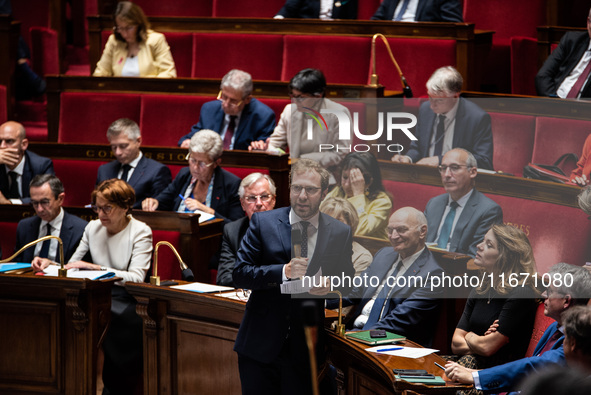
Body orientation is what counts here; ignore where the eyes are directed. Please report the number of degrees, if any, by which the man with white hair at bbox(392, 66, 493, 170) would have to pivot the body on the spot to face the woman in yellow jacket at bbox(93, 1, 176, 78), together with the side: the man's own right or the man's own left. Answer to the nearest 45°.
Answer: approximately 90° to the man's own right

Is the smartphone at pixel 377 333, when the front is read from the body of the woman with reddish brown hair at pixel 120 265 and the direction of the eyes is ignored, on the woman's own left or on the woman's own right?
on the woman's own left

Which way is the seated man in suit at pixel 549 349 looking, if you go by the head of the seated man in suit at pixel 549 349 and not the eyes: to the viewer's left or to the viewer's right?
to the viewer's left

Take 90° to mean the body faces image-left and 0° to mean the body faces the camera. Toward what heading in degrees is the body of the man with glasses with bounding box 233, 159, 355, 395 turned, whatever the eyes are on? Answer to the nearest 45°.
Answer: approximately 0°

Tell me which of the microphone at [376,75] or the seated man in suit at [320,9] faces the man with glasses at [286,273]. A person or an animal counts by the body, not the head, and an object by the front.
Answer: the seated man in suit

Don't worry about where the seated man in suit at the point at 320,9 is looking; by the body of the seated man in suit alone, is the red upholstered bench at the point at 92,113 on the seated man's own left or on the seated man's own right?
on the seated man's own right
